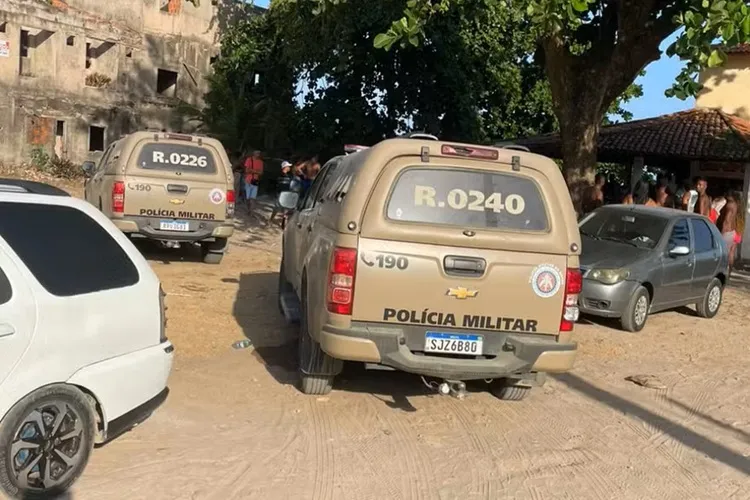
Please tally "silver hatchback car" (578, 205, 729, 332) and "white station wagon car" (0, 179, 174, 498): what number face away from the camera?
0

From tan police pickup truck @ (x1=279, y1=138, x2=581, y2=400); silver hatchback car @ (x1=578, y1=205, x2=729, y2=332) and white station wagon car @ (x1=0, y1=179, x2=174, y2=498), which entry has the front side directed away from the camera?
the tan police pickup truck

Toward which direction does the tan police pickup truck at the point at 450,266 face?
away from the camera

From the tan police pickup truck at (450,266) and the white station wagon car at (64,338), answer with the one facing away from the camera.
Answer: the tan police pickup truck

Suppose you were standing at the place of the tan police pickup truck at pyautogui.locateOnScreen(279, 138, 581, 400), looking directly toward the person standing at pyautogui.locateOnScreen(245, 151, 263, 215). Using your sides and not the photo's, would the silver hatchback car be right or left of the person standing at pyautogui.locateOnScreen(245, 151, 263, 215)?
right

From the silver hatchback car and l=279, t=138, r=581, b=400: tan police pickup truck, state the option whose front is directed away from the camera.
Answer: the tan police pickup truck

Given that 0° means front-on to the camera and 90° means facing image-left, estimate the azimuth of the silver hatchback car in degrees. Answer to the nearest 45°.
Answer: approximately 45°

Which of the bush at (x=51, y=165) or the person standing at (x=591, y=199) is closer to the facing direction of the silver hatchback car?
the bush

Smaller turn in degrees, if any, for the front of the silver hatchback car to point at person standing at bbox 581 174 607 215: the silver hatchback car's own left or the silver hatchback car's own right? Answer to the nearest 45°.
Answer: approximately 135° to the silver hatchback car's own right

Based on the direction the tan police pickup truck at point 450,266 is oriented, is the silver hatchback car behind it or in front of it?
in front

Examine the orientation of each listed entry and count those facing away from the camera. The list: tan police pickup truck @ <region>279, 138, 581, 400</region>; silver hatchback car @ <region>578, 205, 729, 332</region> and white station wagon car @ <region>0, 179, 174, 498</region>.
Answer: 1

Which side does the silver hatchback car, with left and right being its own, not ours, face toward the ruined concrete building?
right

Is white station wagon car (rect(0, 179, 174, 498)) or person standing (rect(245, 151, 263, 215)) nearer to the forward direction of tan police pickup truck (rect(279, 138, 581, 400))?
the person standing
